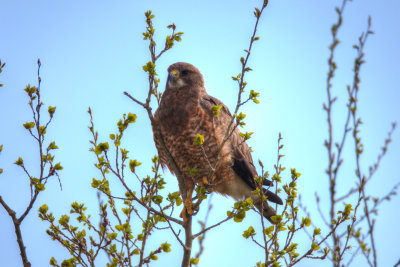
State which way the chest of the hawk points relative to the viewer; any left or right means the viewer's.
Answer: facing the viewer and to the left of the viewer
